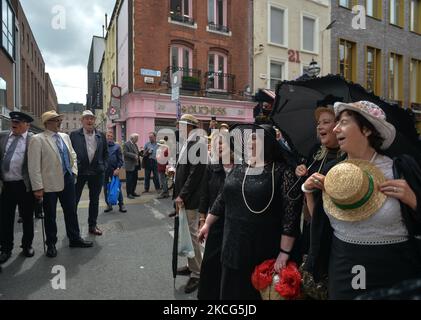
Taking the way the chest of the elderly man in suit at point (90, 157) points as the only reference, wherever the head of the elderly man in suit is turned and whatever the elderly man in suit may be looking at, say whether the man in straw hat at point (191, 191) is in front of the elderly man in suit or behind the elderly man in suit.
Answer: in front

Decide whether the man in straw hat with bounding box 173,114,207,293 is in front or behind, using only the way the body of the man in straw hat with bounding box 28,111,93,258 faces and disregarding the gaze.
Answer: in front

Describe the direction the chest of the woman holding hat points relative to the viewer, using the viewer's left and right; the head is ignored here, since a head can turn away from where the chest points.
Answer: facing the viewer and to the left of the viewer

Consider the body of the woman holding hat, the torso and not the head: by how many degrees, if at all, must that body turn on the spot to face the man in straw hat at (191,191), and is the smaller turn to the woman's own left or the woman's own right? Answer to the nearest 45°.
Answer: approximately 90° to the woman's own right

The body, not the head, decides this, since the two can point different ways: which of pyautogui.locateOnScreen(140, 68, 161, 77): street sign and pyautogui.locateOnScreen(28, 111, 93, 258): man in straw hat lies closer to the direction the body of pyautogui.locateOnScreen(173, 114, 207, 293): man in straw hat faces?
the man in straw hat

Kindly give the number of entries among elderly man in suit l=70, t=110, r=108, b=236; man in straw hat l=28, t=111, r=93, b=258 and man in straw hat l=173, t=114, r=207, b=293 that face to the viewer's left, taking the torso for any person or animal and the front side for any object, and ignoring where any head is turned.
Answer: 1

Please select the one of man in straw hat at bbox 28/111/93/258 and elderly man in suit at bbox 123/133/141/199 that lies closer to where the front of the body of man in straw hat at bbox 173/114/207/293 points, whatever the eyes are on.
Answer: the man in straw hat

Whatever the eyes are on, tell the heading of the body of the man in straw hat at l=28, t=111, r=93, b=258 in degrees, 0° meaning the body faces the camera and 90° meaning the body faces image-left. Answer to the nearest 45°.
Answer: approximately 315°

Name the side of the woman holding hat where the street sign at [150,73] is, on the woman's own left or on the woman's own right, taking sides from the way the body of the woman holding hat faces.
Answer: on the woman's own right

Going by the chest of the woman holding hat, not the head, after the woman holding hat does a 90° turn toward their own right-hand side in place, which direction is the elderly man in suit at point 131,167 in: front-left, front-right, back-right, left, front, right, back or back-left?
front

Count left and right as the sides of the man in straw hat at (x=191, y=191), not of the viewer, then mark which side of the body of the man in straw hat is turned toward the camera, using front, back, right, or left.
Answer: left
